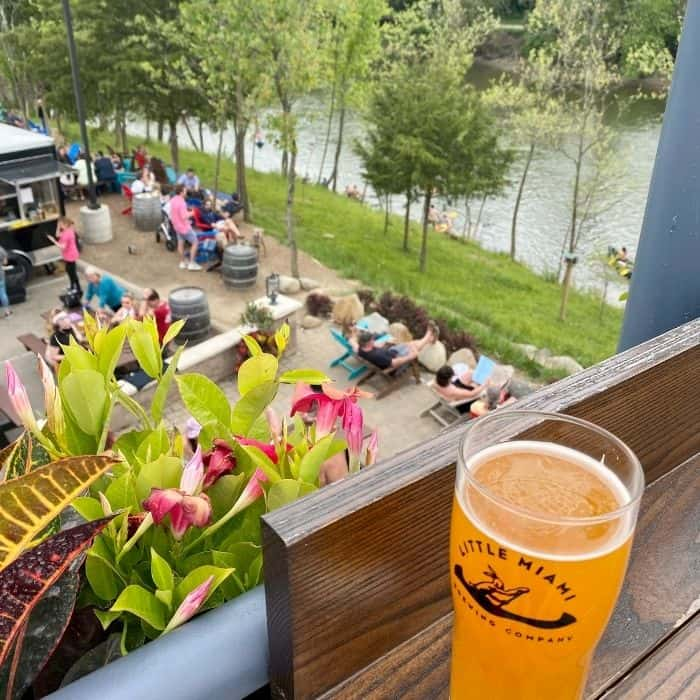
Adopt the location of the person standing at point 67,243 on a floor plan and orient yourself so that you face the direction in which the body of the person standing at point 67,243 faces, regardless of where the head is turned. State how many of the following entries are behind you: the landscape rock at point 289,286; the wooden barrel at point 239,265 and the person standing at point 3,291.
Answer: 2

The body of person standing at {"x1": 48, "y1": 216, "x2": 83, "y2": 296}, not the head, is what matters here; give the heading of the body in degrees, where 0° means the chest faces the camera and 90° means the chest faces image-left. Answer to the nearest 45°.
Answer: approximately 90°

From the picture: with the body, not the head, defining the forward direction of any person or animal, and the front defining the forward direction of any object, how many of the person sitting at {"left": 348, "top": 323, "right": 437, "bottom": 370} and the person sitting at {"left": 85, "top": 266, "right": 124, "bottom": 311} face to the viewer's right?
1

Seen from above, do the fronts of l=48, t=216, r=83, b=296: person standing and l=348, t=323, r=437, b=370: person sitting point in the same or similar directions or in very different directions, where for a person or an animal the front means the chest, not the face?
very different directions

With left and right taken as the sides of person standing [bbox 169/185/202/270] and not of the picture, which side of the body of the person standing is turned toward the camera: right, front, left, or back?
right

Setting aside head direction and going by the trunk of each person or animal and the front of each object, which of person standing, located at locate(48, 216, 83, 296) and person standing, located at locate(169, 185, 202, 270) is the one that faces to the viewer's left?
person standing, located at locate(48, 216, 83, 296)
